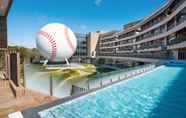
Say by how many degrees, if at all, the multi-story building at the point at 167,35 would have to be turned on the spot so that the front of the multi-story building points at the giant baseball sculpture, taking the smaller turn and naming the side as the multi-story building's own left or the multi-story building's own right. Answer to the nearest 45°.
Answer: approximately 45° to the multi-story building's own right

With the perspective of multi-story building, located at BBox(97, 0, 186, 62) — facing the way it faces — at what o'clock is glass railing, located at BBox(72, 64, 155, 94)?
The glass railing is roughly at 11 o'clock from the multi-story building.

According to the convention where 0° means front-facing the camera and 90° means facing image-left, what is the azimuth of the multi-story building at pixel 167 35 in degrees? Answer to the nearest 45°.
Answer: approximately 45°
